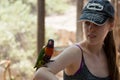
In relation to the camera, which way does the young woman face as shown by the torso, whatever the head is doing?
toward the camera

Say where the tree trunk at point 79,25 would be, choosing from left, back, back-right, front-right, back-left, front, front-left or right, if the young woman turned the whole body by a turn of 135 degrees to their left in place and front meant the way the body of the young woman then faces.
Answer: front-left

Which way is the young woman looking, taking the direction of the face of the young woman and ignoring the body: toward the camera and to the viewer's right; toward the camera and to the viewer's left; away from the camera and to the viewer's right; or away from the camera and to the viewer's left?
toward the camera and to the viewer's left

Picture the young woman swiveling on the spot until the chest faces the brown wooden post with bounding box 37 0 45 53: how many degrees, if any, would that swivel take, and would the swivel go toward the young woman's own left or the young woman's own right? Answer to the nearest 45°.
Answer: approximately 180°
